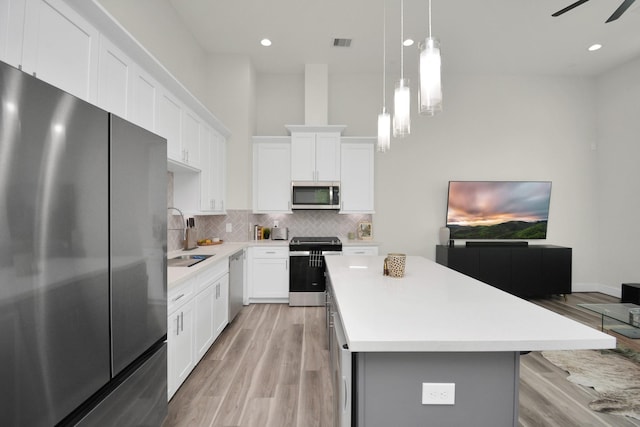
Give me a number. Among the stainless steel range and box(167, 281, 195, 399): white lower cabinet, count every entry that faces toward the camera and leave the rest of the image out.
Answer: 1

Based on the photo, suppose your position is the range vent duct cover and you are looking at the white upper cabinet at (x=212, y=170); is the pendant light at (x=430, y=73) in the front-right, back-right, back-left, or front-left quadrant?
front-left

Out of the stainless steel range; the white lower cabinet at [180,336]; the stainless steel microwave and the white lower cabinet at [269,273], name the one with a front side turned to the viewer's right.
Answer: the white lower cabinet at [180,336]

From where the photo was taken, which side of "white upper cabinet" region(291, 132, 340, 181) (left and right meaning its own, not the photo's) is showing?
front

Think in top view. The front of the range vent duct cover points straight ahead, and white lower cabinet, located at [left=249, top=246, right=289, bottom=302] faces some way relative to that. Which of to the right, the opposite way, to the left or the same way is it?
the same way

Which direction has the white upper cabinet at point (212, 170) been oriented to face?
to the viewer's right

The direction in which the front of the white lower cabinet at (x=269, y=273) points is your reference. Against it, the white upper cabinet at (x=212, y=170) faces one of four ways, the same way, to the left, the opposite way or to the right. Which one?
to the left

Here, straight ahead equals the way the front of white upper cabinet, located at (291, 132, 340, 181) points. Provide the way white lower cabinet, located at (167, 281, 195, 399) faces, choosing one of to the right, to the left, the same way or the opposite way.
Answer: to the left

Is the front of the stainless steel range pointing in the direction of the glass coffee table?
no

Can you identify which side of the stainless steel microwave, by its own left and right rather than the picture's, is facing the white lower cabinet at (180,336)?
front

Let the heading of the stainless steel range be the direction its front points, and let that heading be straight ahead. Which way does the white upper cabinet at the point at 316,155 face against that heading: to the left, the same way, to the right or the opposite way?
the same way

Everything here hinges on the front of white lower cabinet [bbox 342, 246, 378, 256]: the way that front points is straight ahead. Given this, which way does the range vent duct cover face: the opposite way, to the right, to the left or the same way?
the same way

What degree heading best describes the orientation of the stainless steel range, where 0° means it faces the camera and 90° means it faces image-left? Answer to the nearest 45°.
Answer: approximately 0°

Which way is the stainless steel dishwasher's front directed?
to the viewer's right

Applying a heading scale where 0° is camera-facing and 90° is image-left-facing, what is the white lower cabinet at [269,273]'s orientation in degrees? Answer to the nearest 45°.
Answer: approximately 0°

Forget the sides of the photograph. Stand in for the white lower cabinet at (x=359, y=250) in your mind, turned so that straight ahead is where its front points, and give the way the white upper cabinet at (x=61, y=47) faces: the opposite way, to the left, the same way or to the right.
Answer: to the left

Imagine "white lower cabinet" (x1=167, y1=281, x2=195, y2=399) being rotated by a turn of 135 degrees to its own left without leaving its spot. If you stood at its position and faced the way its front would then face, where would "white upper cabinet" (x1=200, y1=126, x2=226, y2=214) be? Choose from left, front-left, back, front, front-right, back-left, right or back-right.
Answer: front-right

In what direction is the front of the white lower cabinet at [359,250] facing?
toward the camera

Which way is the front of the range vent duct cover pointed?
toward the camera
